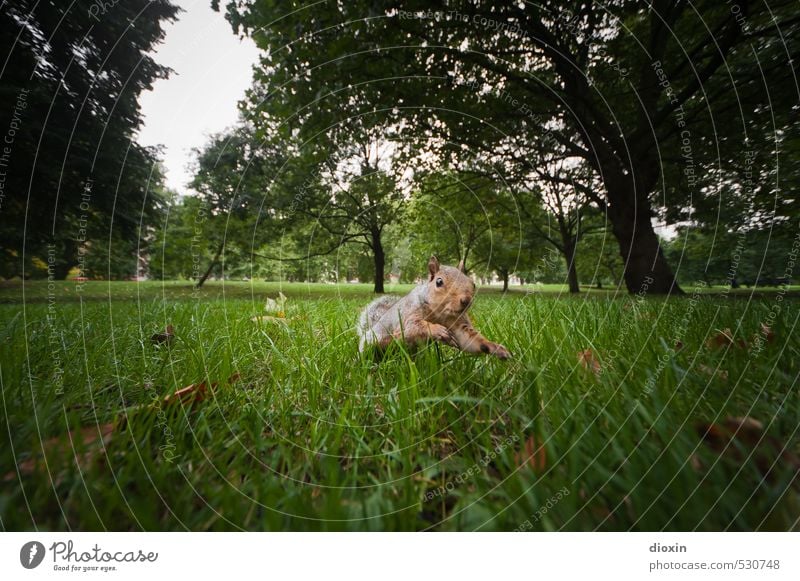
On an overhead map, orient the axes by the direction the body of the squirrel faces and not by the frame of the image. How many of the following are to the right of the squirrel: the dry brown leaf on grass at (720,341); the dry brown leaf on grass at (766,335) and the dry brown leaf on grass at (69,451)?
1

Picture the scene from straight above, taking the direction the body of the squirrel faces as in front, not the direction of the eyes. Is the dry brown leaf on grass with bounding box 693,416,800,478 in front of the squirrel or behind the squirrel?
in front

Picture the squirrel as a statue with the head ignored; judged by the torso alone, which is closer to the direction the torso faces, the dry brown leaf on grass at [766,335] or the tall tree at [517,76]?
the dry brown leaf on grass

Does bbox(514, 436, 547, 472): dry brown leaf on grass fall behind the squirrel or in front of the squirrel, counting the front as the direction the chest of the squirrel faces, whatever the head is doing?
in front

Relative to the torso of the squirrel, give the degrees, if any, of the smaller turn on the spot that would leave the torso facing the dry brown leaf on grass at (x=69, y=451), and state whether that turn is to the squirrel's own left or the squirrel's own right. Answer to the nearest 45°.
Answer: approximately 90° to the squirrel's own right

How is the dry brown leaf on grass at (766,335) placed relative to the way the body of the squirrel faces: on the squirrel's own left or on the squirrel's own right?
on the squirrel's own left

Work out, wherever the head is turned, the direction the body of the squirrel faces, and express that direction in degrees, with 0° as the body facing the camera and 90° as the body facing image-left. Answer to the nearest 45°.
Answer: approximately 315°

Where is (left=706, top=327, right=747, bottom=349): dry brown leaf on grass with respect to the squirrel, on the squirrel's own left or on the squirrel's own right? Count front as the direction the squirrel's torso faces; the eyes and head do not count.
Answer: on the squirrel's own left
